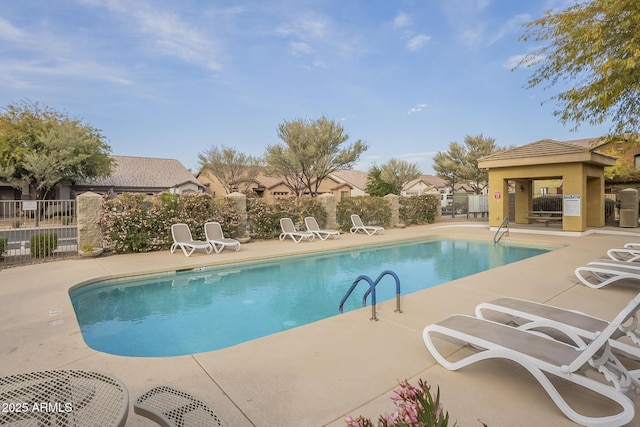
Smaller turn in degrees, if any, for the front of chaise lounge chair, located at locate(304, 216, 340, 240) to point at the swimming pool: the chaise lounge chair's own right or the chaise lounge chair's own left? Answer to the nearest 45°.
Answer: approximately 45° to the chaise lounge chair's own right

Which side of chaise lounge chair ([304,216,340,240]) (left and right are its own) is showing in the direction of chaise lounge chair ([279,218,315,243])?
right

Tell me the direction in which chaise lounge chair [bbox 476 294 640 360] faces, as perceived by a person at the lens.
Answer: facing away from the viewer and to the left of the viewer

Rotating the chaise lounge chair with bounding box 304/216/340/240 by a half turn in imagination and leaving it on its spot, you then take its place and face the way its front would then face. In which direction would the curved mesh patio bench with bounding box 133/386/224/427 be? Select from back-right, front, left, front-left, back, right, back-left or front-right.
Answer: back-left

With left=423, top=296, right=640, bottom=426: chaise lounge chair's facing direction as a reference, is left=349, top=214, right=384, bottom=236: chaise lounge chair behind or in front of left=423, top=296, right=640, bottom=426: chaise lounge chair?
in front

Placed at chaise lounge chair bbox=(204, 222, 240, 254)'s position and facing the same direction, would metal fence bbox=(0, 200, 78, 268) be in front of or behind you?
behind

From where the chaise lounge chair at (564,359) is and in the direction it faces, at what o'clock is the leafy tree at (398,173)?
The leafy tree is roughly at 1 o'clock from the chaise lounge chair.

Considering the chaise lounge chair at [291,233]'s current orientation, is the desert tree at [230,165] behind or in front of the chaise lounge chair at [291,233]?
behind

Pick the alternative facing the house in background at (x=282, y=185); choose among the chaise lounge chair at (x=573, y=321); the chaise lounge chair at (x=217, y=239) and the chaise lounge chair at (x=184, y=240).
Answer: the chaise lounge chair at (x=573, y=321)

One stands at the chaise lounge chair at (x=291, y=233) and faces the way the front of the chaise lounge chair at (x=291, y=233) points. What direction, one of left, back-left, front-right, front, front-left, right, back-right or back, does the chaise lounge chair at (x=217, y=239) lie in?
right

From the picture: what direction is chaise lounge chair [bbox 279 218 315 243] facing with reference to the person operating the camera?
facing the viewer and to the right of the viewer

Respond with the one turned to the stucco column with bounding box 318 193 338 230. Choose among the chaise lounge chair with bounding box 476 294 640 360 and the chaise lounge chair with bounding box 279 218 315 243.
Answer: the chaise lounge chair with bounding box 476 294 640 360

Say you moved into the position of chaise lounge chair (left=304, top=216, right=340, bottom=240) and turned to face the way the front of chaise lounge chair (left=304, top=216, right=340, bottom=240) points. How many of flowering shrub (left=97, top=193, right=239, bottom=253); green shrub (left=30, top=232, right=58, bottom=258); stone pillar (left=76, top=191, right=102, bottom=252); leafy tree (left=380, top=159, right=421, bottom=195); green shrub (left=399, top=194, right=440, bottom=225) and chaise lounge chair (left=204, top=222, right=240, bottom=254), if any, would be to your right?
4

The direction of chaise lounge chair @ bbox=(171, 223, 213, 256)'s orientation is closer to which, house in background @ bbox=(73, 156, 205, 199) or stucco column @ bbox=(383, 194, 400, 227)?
the stucco column

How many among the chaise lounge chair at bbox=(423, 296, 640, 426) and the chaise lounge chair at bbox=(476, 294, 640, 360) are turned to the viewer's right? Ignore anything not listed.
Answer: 0
